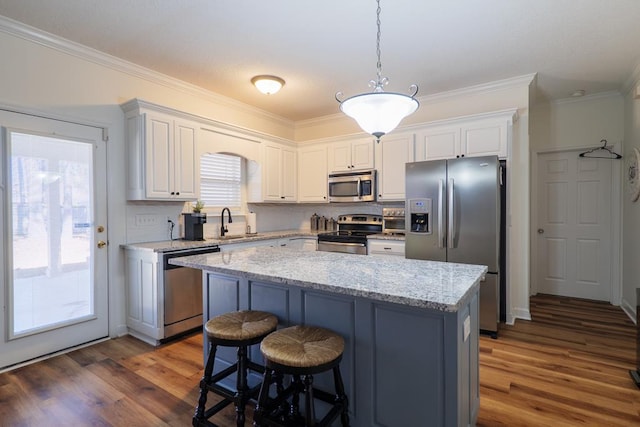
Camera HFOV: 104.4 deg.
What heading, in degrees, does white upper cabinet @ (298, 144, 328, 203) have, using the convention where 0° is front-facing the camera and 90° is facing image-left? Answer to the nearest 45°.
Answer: approximately 45°

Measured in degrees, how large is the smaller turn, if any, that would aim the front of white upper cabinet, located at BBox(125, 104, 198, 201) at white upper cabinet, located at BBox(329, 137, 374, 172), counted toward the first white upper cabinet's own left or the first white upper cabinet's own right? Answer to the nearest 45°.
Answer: approximately 45° to the first white upper cabinet's own left

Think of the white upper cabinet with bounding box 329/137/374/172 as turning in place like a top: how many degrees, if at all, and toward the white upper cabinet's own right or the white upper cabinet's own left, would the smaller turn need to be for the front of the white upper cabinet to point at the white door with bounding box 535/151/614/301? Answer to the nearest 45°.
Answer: approximately 135° to the white upper cabinet's own left

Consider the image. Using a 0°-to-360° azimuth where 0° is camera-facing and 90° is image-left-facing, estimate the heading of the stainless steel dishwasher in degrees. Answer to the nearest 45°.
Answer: approximately 315°

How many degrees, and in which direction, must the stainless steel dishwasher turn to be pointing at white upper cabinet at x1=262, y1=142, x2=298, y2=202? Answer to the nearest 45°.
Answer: approximately 90° to its left

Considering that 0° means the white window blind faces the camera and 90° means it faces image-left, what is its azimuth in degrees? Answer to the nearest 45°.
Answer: approximately 315°

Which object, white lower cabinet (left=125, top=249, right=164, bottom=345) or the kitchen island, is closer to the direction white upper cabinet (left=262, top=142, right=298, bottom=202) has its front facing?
the kitchen island

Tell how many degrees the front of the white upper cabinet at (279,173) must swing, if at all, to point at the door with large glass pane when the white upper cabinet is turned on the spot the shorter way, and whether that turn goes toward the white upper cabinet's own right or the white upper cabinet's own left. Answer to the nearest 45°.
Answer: approximately 90° to the white upper cabinet's own right

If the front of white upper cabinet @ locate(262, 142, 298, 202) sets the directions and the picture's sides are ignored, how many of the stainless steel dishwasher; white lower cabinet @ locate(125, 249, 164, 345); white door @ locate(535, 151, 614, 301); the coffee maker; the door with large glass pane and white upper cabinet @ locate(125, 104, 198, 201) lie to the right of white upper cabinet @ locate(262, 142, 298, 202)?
5

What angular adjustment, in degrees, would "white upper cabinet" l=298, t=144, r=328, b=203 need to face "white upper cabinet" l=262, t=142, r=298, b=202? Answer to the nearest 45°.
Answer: approximately 45° to its right
